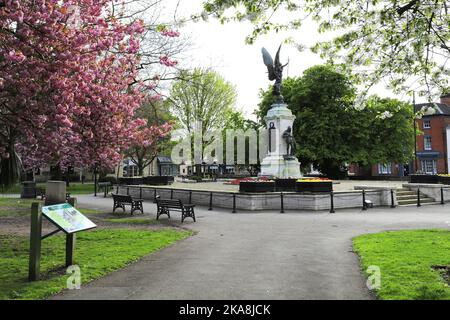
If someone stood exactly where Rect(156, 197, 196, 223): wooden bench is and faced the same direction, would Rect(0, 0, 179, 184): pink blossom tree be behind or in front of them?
behind

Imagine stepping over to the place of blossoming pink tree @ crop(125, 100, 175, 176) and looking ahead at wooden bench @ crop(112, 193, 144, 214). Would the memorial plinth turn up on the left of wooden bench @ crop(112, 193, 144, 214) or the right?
left
